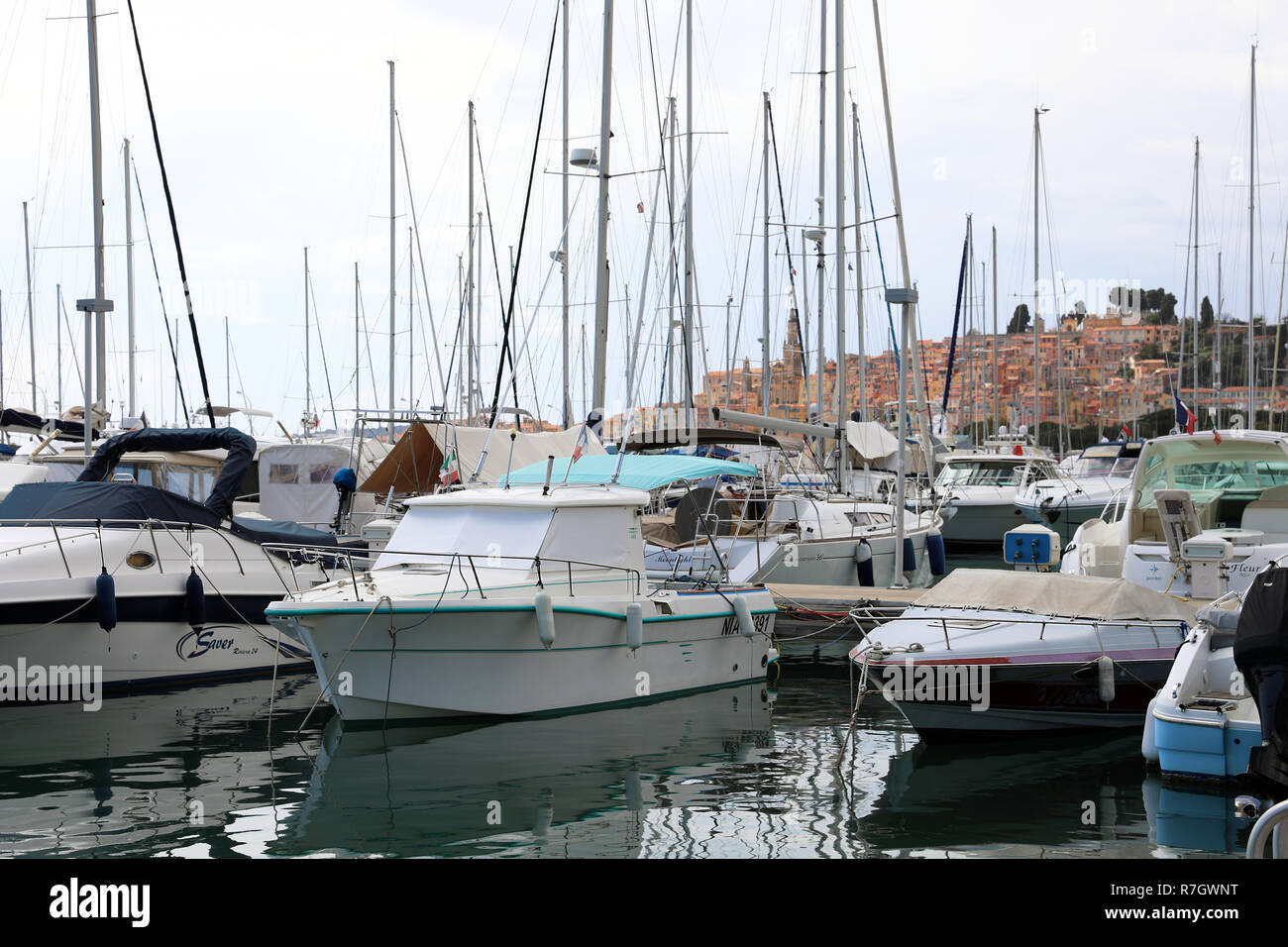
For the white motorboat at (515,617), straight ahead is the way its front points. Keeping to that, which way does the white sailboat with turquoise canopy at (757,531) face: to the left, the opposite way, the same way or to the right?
the opposite way

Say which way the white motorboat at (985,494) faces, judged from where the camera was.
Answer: facing the viewer and to the left of the viewer

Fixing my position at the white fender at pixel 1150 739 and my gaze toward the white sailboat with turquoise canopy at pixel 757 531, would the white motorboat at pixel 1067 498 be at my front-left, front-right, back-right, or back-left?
front-right

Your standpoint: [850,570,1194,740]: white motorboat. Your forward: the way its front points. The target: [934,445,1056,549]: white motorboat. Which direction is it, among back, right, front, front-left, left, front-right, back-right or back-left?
back-right

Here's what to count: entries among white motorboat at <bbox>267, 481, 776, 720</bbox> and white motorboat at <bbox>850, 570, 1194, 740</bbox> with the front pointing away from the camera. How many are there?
0

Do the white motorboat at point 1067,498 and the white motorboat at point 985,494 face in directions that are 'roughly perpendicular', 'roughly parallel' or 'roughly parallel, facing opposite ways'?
roughly parallel

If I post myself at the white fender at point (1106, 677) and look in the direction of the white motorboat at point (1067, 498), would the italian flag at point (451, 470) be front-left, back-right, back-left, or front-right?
front-left
